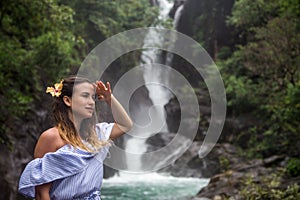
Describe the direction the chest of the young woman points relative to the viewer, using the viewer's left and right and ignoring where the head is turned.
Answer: facing the viewer and to the right of the viewer

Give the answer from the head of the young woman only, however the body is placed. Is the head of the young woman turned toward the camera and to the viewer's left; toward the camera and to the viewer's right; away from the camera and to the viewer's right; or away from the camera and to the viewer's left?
toward the camera and to the viewer's right
